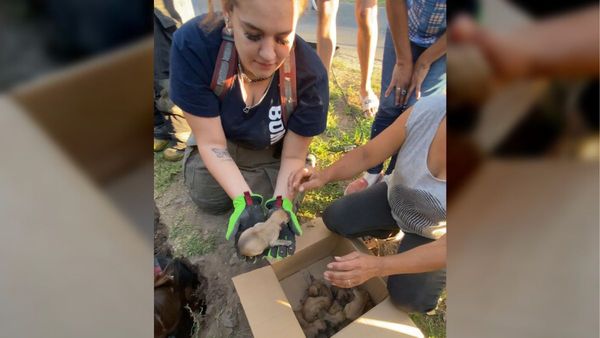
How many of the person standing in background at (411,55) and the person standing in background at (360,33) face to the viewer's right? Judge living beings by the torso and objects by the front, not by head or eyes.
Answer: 0

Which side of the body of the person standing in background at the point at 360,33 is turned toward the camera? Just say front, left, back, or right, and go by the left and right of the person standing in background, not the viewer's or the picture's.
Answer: front

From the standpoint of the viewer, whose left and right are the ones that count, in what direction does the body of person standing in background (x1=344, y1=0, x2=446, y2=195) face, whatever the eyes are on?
facing the viewer and to the left of the viewer
